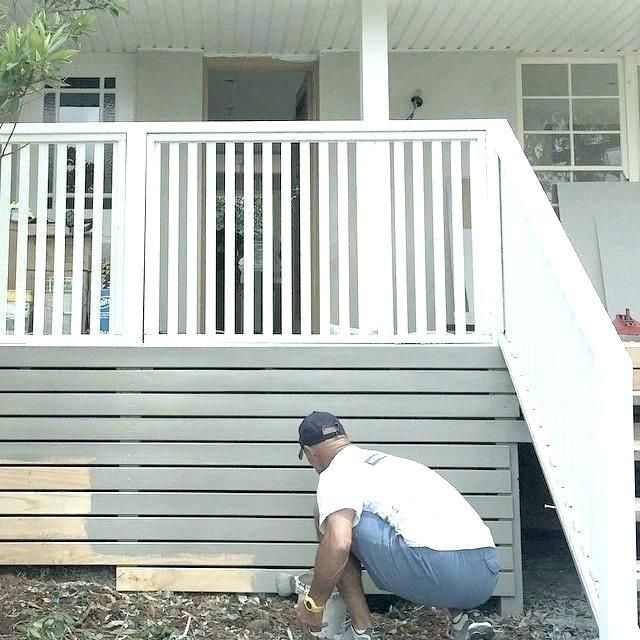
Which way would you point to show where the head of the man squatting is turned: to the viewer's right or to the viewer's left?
to the viewer's left

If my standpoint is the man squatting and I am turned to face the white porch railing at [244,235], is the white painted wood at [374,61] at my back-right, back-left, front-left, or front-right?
front-right

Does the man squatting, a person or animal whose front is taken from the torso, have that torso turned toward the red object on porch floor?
no

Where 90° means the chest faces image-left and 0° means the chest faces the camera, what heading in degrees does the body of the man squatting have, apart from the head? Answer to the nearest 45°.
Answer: approximately 135°

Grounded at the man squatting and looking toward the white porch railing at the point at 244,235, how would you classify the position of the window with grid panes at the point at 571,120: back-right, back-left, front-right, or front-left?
front-right

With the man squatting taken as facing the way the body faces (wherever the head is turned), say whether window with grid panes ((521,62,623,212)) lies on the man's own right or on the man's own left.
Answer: on the man's own right

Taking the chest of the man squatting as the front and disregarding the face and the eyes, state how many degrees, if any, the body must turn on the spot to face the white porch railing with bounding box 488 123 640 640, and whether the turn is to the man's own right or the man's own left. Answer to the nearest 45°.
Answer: approximately 135° to the man's own right
